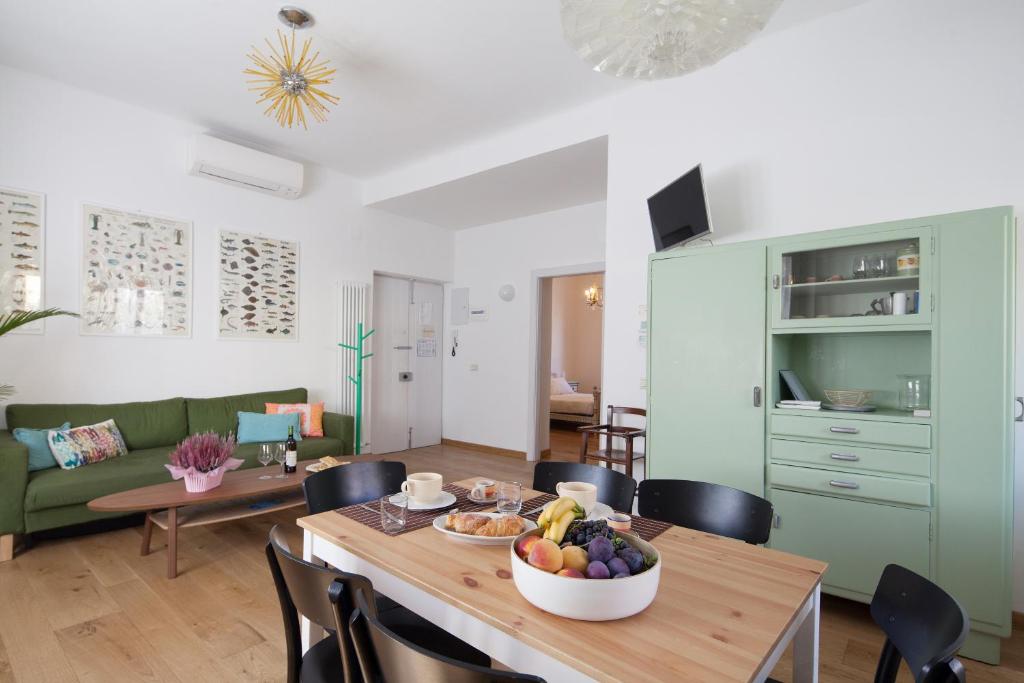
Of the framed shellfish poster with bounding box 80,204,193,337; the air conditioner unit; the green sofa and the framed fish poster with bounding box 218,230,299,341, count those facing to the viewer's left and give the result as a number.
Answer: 0

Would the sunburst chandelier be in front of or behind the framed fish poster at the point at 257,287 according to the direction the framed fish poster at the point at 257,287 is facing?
in front

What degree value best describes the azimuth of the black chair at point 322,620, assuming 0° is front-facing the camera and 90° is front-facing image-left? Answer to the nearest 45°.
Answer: approximately 225°

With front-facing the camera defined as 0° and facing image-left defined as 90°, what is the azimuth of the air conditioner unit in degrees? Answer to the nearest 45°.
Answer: approximately 315°

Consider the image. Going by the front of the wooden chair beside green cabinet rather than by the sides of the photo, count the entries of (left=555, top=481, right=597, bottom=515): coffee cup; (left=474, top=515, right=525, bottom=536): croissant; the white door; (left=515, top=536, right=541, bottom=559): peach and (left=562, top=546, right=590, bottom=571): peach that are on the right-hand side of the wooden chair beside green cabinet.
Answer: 1

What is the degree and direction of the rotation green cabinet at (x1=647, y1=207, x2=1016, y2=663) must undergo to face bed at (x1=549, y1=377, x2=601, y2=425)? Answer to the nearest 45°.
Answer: approximately 90° to its right

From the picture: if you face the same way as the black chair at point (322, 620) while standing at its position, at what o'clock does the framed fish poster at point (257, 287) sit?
The framed fish poster is roughly at 10 o'clock from the black chair.

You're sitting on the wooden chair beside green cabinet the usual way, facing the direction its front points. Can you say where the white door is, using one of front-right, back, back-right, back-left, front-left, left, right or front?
right

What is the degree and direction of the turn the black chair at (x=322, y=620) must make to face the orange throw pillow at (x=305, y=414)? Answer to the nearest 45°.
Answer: approximately 45° to its left

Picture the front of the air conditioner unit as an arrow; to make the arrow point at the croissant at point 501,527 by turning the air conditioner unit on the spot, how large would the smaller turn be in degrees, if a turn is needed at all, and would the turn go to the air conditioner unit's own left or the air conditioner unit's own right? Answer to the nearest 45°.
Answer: approximately 45° to the air conditioner unit's own right

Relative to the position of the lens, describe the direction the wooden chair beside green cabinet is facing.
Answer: facing the viewer and to the left of the viewer

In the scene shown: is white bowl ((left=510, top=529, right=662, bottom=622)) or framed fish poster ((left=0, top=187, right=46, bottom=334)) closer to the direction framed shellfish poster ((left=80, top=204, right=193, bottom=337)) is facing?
the white bowl

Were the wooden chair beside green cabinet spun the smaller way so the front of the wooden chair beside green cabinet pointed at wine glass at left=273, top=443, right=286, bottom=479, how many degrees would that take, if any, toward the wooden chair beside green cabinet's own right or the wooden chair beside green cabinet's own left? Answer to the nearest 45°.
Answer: approximately 45° to the wooden chair beside green cabinet's own right

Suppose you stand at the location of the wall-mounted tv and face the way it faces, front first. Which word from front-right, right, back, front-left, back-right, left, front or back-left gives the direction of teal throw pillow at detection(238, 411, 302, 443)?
front-right

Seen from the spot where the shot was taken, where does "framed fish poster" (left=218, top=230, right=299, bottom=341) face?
facing the viewer and to the right of the viewer

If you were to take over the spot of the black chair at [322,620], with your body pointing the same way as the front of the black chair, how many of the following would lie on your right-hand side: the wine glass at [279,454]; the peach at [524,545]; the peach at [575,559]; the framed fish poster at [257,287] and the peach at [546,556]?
3

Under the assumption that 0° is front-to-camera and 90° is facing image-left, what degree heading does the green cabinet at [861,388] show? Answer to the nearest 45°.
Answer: approximately 45°
